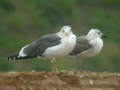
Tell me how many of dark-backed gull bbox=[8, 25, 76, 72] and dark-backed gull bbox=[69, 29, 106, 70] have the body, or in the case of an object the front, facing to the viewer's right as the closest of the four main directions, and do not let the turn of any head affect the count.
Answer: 2

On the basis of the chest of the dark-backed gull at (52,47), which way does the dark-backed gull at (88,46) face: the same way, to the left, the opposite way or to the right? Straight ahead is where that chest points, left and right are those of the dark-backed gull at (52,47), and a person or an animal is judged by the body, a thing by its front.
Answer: the same way

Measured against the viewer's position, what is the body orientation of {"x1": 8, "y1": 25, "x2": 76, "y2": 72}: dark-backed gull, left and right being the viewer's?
facing to the right of the viewer

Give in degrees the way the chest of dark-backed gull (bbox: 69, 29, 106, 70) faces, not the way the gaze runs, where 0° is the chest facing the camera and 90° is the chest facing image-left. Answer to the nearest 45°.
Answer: approximately 270°

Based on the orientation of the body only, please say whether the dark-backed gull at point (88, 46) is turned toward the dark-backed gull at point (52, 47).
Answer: no
